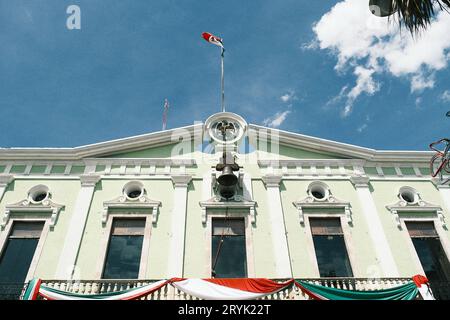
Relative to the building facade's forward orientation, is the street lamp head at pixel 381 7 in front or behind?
in front

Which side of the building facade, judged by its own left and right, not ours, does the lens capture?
front
